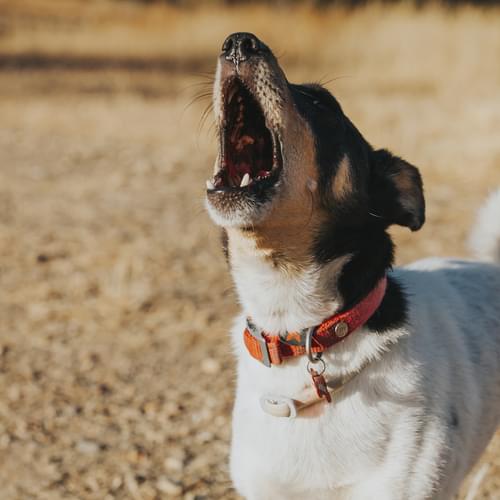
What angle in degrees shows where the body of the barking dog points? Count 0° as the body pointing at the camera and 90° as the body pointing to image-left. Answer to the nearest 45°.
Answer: approximately 45°
